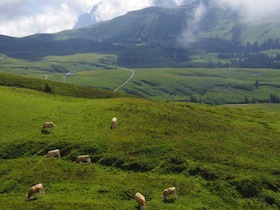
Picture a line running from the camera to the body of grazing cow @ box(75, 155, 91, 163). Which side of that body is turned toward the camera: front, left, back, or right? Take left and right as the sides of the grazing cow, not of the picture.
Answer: left

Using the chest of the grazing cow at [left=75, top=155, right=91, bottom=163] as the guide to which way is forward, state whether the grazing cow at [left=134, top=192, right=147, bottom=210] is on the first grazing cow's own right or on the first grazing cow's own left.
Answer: on the first grazing cow's own left

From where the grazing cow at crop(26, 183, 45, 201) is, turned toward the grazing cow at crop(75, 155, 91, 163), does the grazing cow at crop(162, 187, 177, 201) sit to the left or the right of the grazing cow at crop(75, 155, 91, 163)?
right

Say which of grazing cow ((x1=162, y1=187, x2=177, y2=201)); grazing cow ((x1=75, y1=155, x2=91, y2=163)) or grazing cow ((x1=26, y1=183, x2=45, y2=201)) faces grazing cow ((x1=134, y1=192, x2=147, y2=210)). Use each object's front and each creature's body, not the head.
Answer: grazing cow ((x1=162, y1=187, x2=177, y2=201))

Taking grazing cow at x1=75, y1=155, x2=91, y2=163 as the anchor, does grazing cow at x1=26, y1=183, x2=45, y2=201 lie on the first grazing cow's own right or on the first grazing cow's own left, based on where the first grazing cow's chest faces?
on the first grazing cow's own left

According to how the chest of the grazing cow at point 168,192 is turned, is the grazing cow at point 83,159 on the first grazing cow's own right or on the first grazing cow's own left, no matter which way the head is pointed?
on the first grazing cow's own right

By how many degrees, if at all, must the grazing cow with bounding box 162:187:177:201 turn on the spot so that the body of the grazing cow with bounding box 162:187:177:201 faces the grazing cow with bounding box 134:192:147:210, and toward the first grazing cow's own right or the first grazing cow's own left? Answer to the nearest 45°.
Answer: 0° — it already faces it

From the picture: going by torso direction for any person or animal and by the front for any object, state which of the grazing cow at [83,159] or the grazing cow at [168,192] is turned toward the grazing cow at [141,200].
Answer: the grazing cow at [168,192]

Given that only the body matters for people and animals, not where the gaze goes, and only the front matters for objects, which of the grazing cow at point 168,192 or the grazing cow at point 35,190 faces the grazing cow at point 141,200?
the grazing cow at point 168,192

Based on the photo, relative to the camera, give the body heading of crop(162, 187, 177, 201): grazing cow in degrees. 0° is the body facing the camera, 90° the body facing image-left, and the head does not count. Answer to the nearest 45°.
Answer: approximately 45°

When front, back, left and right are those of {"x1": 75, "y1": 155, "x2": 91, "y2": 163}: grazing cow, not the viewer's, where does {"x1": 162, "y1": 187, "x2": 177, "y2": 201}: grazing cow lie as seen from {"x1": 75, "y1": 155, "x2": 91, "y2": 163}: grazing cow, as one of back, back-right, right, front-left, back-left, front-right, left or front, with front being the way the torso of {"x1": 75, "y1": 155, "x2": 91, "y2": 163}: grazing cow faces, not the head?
back-left
